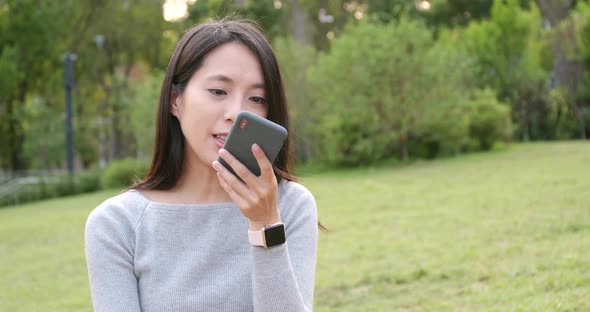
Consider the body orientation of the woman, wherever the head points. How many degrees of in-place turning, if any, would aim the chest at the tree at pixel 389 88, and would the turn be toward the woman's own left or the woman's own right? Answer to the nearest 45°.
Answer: approximately 180°

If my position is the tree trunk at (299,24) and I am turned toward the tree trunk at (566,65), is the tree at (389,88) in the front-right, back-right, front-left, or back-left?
front-right

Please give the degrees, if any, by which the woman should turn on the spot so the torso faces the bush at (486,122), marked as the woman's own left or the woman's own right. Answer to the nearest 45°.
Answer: approximately 135° to the woman's own left

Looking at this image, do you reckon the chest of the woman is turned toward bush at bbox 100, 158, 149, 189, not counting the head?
no

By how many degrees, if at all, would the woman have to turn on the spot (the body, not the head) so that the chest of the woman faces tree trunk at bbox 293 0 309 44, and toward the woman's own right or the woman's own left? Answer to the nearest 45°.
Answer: approximately 180°

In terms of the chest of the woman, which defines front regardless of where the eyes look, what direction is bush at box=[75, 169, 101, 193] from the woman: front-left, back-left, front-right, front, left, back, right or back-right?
back

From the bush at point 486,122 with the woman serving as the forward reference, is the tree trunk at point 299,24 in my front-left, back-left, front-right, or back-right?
back-right

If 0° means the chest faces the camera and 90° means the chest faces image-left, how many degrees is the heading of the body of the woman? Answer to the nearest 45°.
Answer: approximately 0°

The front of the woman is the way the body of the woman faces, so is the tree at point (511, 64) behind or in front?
behind

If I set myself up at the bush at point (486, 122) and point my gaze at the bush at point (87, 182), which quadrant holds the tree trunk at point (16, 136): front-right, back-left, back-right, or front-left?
front-right
